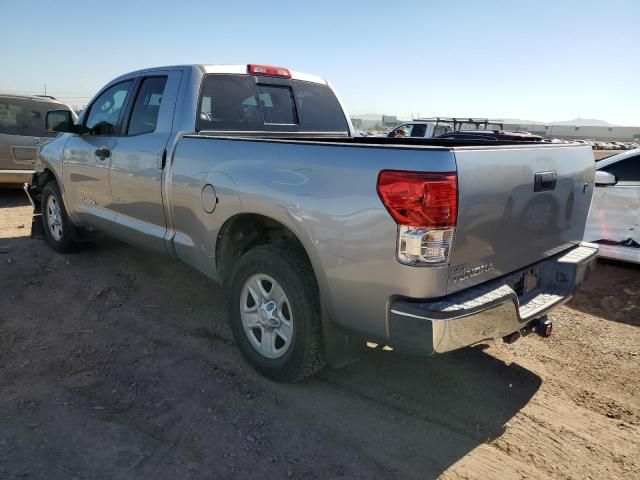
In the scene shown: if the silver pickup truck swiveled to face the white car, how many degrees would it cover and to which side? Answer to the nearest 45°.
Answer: approximately 90° to its right

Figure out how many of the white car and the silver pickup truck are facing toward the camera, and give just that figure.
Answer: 0

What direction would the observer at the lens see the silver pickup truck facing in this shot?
facing away from the viewer and to the left of the viewer

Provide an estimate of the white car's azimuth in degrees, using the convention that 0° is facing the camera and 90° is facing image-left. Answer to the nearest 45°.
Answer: approximately 90°
